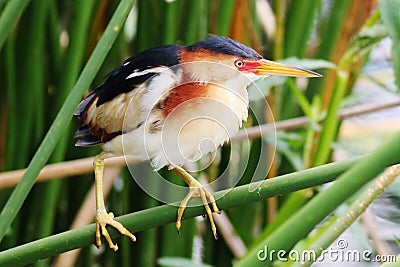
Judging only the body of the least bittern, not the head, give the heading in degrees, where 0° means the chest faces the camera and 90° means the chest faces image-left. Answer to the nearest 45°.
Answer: approximately 270°
